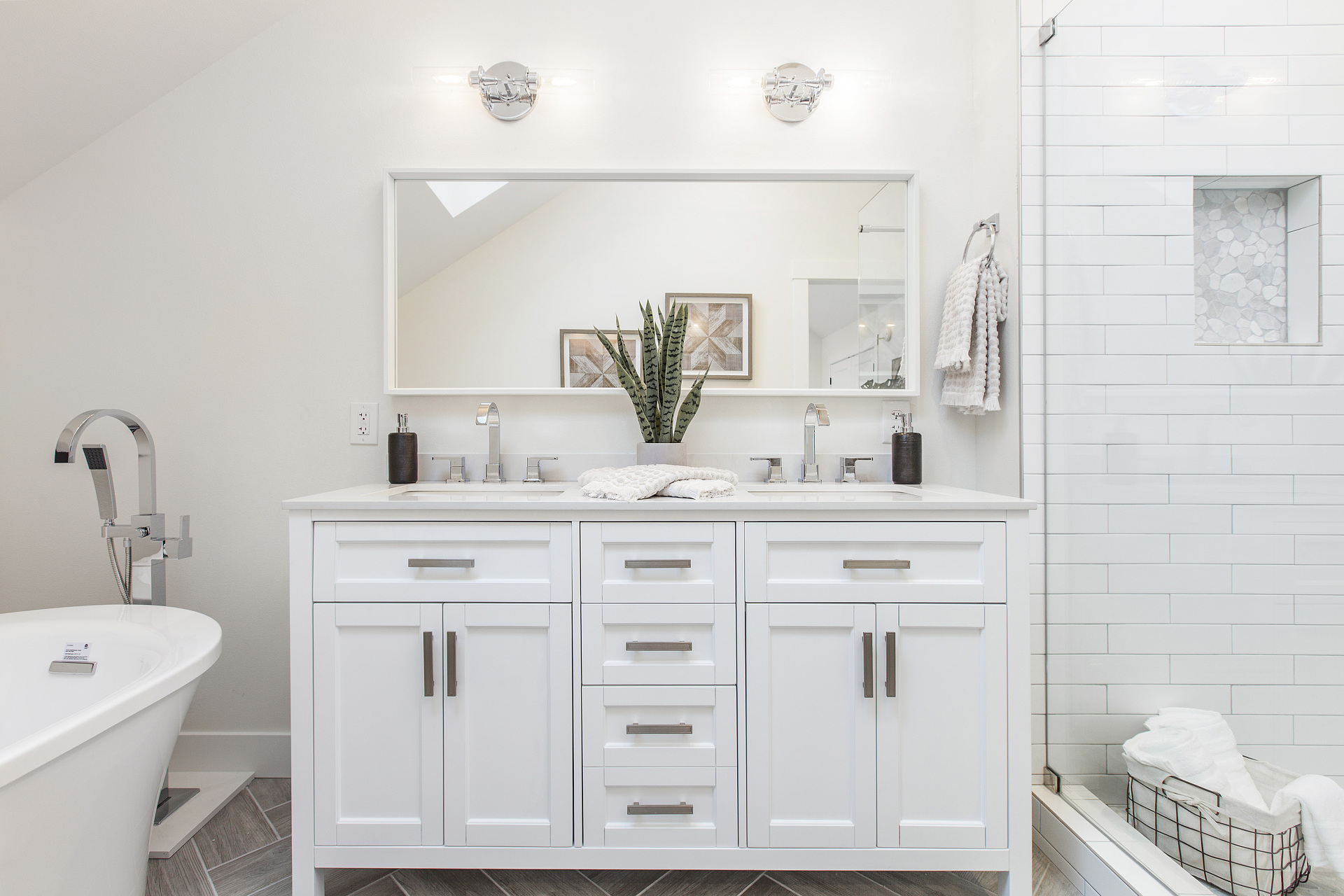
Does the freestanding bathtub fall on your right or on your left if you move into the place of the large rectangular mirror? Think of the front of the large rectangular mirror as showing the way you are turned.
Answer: on your right

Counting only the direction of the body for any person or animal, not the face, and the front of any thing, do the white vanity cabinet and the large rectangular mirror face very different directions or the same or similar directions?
same or similar directions

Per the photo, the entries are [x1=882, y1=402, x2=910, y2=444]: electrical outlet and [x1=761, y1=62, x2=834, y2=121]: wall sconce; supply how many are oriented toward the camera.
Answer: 2

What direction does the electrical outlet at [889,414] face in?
toward the camera

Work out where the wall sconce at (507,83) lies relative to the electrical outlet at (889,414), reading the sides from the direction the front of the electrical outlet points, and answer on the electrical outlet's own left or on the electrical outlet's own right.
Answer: on the electrical outlet's own right

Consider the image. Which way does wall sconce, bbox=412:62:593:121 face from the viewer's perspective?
toward the camera

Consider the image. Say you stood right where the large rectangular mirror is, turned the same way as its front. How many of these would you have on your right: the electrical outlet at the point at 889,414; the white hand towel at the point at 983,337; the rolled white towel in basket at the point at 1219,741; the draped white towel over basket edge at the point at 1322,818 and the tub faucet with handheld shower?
1

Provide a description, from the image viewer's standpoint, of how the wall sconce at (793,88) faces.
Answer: facing the viewer

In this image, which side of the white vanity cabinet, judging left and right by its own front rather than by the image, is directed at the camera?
front
